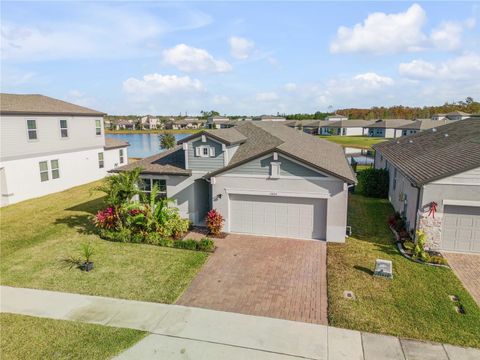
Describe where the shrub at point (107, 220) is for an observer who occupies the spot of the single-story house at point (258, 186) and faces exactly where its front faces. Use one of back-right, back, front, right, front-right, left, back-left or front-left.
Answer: right

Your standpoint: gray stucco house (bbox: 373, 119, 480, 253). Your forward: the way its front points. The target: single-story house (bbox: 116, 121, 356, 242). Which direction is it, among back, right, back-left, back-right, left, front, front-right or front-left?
right

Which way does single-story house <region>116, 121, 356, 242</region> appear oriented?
toward the camera

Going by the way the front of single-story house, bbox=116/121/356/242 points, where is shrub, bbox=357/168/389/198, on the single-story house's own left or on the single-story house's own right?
on the single-story house's own left

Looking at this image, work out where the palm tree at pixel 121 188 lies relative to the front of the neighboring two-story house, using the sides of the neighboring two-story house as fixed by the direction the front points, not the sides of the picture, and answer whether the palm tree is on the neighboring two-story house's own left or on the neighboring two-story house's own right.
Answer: on the neighboring two-story house's own left

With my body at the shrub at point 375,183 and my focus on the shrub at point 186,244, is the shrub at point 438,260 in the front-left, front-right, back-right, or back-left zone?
front-left

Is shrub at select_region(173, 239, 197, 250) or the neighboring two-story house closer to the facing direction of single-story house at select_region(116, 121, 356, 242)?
the shrub

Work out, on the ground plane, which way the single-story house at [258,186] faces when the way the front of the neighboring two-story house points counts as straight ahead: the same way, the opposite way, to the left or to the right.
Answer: the same way

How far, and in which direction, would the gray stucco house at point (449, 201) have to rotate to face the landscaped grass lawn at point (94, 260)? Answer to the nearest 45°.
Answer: approximately 45° to its right

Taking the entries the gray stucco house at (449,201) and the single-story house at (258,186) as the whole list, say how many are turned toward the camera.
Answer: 2

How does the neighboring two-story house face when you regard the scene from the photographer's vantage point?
facing the viewer and to the left of the viewer

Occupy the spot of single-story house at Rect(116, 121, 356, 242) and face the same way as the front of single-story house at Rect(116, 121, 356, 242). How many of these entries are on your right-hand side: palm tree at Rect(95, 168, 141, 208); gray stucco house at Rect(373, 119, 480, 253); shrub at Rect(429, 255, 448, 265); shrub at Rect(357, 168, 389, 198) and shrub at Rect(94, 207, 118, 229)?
2

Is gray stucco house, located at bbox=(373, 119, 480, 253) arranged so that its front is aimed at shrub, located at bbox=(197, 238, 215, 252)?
no

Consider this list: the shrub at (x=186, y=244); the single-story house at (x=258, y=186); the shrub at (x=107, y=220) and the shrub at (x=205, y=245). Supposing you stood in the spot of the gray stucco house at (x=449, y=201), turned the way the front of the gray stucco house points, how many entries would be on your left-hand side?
0

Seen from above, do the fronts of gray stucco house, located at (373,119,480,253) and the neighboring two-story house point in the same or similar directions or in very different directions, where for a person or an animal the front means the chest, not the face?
same or similar directions

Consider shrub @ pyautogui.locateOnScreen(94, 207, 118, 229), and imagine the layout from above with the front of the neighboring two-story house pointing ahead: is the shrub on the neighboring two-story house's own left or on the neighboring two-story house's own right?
on the neighboring two-story house's own left
